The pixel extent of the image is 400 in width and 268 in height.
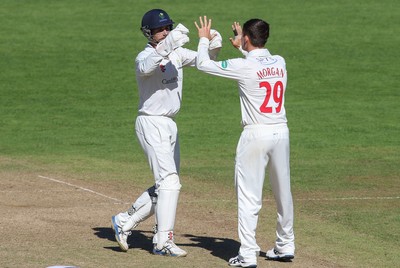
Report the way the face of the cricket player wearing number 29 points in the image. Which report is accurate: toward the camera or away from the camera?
away from the camera

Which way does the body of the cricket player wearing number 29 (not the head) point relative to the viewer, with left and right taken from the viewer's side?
facing away from the viewer and to the left of the viewer
